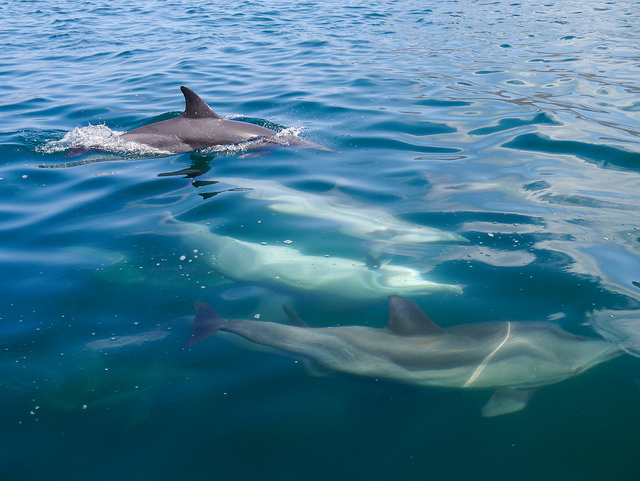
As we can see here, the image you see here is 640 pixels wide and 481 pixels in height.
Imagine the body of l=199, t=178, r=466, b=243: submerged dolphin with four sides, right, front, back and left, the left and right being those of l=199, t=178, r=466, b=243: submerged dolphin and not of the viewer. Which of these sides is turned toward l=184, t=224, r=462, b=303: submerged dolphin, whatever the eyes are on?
right

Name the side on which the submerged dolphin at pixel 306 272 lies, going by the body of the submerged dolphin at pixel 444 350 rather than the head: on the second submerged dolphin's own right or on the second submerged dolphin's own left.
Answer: on the second submerged dolphin's own left

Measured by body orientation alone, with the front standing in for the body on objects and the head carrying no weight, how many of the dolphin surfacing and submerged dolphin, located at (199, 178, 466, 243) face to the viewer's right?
2

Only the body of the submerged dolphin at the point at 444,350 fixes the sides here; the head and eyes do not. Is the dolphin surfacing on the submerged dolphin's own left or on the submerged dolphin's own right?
on the submerged dolphin's own left

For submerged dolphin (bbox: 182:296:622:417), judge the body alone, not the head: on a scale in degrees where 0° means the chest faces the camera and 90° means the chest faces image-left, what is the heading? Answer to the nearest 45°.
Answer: approximately 270°

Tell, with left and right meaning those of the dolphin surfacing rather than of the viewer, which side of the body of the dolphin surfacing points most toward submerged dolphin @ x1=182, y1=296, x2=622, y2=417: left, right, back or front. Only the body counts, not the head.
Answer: right

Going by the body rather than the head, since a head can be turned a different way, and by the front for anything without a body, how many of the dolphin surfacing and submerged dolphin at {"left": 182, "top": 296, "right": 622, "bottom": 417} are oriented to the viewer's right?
2

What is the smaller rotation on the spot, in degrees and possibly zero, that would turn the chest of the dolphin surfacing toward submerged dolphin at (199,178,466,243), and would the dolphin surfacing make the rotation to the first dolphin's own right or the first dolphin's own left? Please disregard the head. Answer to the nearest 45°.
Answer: approximately 45° to the first dolphin's own right

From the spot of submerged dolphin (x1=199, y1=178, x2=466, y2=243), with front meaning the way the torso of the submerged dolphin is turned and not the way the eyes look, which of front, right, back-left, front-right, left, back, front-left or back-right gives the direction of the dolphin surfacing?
back-left

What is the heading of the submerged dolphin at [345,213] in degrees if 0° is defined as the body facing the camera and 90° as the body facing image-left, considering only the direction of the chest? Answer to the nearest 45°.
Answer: approximately 270°

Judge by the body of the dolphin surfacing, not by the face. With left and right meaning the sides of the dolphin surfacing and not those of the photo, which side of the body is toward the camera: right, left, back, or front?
right
